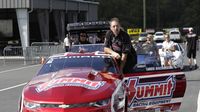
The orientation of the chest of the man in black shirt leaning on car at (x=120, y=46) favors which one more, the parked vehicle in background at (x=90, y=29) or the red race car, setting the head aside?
the red race car

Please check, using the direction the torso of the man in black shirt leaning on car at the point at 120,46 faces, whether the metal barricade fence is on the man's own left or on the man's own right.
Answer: on the man's own right

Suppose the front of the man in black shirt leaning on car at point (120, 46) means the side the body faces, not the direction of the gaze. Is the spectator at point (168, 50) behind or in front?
behind

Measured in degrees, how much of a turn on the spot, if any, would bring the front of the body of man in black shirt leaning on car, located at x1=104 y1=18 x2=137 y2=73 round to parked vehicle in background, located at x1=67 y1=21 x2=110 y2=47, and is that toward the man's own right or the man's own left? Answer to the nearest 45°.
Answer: approximately 135° to the man's own right

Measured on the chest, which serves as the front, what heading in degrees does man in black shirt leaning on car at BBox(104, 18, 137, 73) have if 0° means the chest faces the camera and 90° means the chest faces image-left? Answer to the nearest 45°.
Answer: approximately 45°
